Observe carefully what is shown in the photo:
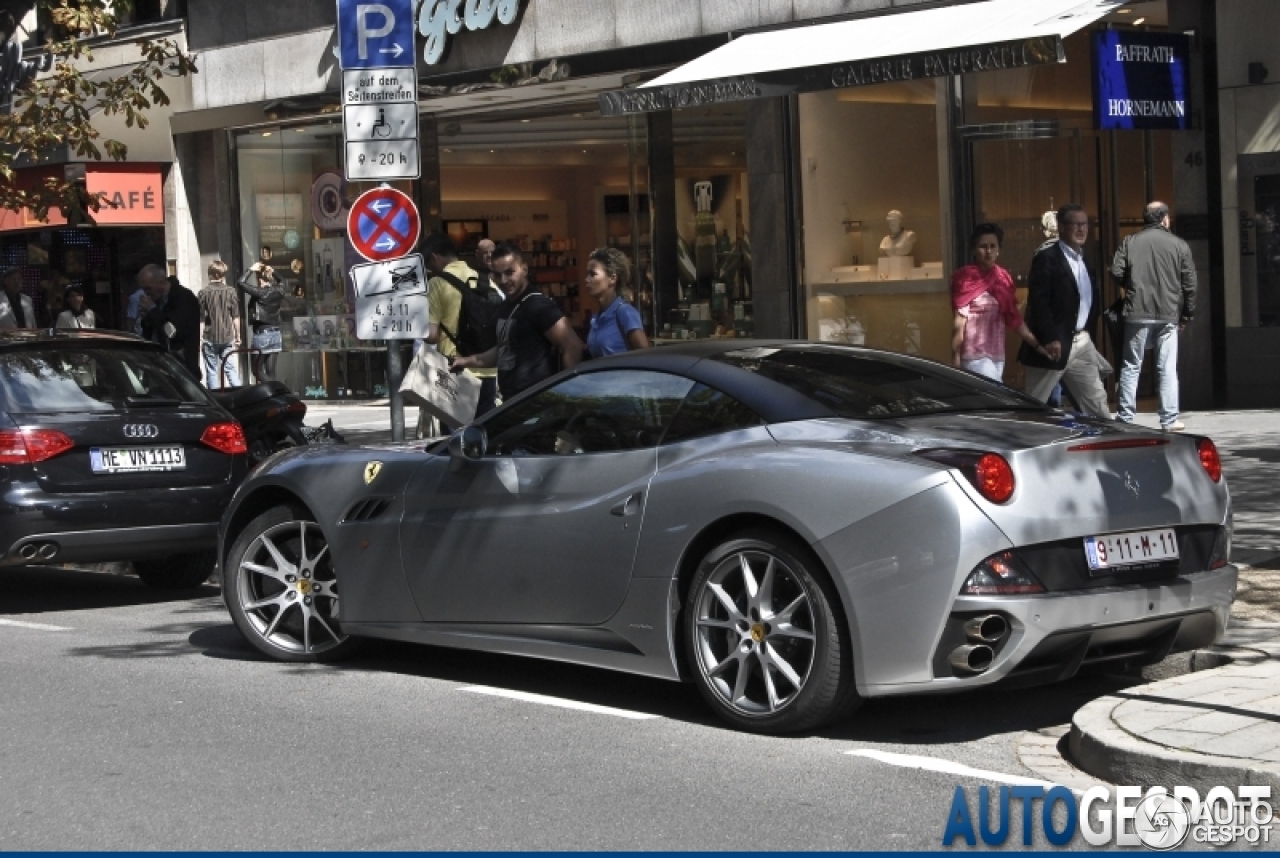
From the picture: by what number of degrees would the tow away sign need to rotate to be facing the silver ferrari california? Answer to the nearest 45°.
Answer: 0° — it already faces it

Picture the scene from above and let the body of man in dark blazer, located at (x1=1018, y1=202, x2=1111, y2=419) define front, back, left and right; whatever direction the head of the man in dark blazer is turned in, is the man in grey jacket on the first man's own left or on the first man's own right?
on the first man's own left

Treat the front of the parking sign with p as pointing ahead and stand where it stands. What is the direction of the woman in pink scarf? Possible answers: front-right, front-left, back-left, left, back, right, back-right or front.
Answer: left

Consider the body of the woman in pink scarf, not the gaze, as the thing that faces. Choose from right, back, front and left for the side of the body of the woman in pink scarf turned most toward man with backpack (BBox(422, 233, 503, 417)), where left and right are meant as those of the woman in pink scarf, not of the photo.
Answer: right

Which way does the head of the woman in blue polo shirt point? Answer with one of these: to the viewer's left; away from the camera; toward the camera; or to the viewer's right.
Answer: to the viewer's left

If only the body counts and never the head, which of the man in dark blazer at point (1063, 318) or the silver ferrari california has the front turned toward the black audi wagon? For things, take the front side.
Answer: the silver ferrari california

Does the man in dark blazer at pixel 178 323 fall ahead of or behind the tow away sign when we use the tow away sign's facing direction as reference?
behind

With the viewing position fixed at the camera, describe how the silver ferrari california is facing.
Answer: facing away from the viewer and to the left of the viewer

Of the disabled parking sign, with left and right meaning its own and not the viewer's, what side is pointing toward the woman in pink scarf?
left
